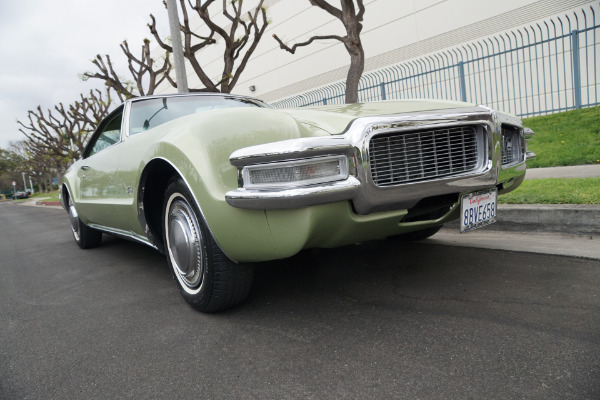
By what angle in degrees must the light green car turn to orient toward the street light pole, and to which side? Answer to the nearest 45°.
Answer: approximately 135° to its left

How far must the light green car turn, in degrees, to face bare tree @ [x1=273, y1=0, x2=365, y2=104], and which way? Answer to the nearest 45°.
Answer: approximately 135° to its left

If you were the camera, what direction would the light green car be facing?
facing the viewer and to the right of the viewer
